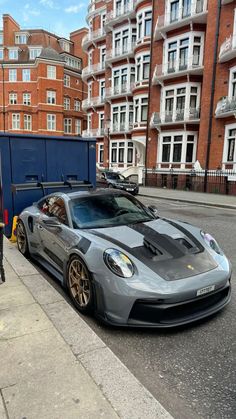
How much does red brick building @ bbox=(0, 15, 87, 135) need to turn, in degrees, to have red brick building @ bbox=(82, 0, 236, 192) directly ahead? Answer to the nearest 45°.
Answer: approximately 45° to its left

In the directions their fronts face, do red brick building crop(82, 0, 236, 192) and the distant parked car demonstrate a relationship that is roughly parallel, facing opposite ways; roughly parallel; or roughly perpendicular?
roughly perpendicular

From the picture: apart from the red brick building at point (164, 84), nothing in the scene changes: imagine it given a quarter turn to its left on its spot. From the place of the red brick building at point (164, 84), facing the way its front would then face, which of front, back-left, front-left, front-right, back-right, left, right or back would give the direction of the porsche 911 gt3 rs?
front-right

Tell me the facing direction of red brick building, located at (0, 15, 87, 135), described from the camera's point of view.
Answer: facing the viewer

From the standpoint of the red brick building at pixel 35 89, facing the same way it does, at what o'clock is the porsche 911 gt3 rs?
The porsche 911 gt3 rs is roughly at 12 o'clock from the red brick building.

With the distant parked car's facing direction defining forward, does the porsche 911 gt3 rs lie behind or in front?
in front

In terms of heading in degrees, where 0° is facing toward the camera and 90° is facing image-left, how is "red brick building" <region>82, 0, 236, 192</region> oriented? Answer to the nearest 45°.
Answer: approximately 45°

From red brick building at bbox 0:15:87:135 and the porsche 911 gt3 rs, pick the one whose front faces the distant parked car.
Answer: the red brick building

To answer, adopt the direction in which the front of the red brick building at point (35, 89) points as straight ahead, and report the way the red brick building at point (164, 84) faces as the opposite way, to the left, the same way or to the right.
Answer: to the right

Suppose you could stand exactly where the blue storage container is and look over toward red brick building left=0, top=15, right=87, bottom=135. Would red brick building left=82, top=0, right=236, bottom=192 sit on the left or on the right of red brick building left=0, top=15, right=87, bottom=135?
right

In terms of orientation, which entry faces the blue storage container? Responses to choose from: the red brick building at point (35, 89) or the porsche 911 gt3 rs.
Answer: the red brick building

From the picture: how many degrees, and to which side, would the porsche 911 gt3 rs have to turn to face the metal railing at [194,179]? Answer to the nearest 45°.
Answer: approximately 135° to its left

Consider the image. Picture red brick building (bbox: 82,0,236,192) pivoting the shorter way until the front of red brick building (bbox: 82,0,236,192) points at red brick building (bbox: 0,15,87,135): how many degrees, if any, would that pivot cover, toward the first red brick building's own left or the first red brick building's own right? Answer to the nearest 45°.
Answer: approximately 90° to the first red brick building's own right

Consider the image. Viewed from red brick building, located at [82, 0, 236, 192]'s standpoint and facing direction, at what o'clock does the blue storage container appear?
The blue storage container is roughly at 11 o'clock from the red brick building.

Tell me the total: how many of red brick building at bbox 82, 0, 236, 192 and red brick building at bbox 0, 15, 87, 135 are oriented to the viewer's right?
0

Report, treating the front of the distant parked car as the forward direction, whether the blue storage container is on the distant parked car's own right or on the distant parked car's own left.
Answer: on the distant parked car's own right

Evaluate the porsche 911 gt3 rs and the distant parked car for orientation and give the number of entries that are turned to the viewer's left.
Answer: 0
